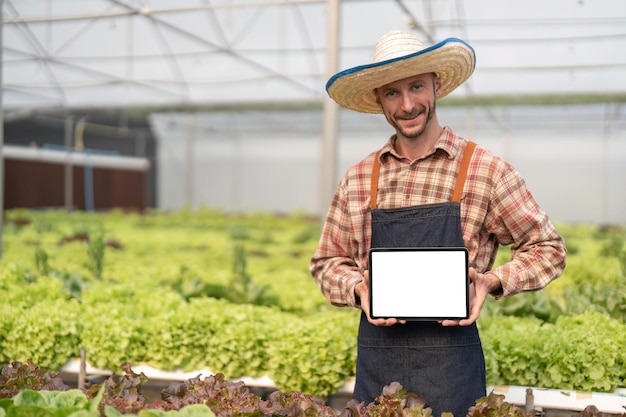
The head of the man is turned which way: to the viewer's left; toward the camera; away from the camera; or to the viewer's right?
toward the camera

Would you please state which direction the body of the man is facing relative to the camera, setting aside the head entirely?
toward the camera
